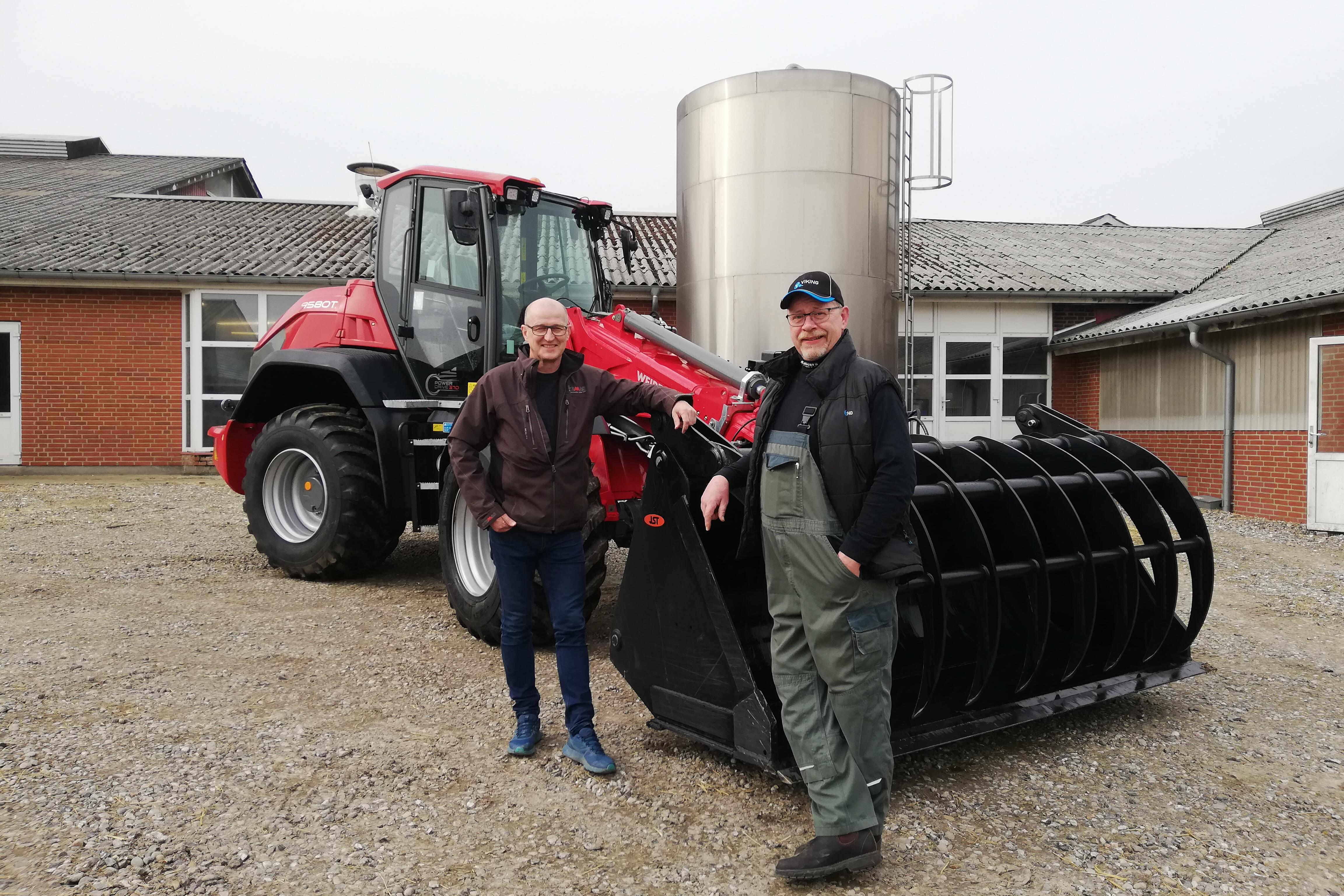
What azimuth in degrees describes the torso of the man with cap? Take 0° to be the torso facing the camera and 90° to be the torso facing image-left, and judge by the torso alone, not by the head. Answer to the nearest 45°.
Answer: approximately 45°

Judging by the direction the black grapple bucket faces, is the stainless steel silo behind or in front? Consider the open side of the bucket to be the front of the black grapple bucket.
behind

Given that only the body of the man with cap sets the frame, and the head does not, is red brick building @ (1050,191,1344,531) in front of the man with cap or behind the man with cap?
behind

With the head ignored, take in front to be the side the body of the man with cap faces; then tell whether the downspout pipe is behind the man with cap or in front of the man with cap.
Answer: behind

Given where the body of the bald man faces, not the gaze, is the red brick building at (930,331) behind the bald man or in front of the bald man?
behind

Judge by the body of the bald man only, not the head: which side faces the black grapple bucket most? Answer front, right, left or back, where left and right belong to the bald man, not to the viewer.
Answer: left

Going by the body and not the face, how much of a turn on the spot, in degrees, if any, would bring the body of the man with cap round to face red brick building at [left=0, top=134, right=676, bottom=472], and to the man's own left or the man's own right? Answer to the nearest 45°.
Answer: approximately 90° to the man's own right

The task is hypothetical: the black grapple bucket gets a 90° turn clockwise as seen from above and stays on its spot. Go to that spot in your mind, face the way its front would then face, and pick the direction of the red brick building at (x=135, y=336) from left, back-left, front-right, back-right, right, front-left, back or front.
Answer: right

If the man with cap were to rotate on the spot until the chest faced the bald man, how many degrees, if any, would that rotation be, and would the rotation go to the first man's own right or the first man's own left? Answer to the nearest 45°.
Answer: approximately 90° to the first man's own right

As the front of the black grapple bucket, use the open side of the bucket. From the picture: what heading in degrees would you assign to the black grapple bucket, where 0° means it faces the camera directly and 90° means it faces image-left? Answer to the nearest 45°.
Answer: approximately 315°
